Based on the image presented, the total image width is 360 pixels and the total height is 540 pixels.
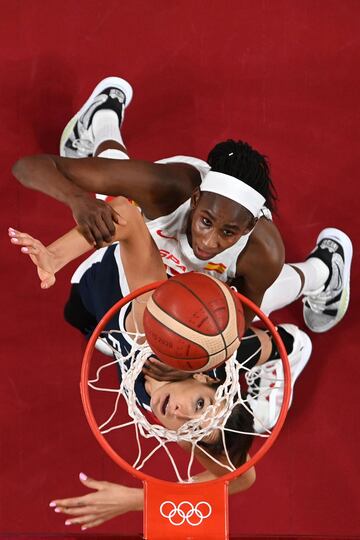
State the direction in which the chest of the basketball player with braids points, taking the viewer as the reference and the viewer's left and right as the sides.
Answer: facing the viewer and to the left of the viewer
